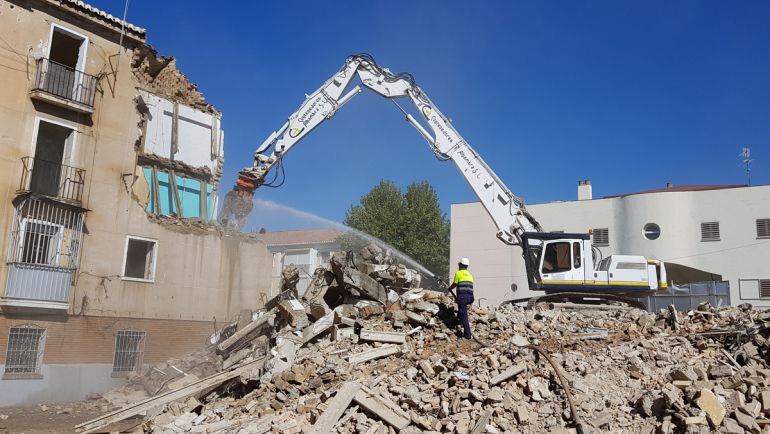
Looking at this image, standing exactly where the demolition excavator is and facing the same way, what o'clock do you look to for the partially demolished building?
The partially demolished building is roughly at 12 o'clock from the demolition excavator.

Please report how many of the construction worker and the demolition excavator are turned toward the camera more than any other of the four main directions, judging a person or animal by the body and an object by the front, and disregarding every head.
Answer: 0

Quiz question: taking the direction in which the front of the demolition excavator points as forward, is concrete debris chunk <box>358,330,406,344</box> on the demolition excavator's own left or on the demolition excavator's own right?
on the demolition excavator's own left

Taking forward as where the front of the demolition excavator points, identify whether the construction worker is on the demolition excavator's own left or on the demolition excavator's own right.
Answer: on the demolition excavator's own left

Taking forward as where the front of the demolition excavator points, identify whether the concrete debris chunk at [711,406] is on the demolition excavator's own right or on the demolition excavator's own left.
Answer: on the demolition excavator's own left

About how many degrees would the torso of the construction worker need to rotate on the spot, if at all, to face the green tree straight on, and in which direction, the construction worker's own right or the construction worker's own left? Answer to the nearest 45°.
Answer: approximately 45° to the construction worker's own right

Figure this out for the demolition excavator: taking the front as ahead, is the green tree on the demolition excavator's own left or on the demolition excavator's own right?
on the demolition excavator's own right

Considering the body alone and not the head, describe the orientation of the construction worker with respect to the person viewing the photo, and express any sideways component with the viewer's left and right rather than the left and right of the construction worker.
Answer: facing away from the viewer and to the left of the viewer

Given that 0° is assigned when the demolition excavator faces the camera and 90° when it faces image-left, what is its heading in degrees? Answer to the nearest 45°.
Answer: approximately 90°
